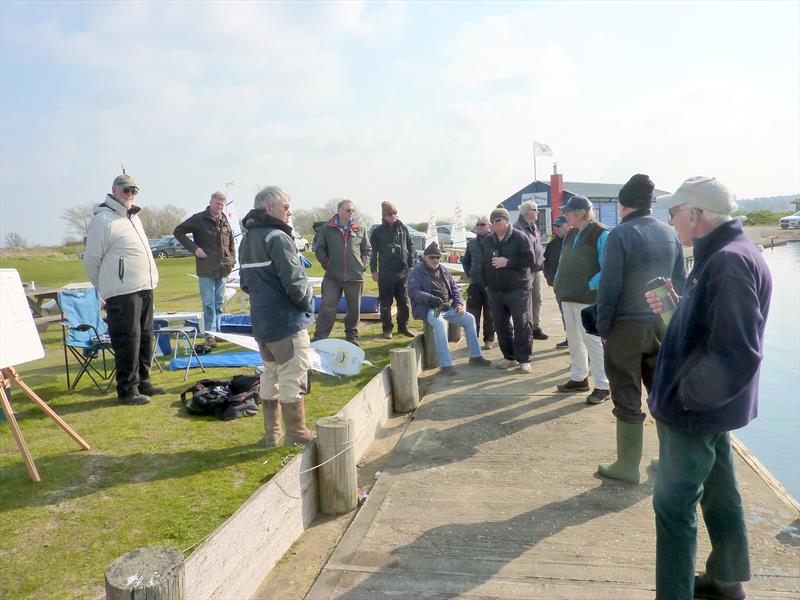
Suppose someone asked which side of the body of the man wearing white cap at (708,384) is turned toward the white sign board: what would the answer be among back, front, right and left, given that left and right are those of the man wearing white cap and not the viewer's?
front

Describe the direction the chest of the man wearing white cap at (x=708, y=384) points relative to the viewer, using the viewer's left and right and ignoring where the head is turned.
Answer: facing to the left of the viewer

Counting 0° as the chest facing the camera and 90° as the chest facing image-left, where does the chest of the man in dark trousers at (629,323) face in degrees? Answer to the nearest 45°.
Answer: approximately 135°

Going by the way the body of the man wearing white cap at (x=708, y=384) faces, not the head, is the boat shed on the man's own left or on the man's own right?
on the man's own right

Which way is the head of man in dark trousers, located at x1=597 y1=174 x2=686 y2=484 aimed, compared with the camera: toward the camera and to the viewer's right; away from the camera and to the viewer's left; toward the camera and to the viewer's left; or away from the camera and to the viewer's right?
away from the camera and to the viewer's left

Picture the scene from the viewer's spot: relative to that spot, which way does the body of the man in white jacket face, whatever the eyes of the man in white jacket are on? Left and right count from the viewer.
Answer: facing the viewer and to the right of the viewer

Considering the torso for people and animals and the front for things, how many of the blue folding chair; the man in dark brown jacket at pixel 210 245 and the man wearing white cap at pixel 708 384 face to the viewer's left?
1

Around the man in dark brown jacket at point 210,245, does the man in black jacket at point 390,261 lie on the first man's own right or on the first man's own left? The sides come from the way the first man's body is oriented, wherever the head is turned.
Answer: on the first man's own left

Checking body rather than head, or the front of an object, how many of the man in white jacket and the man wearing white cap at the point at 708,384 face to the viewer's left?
1

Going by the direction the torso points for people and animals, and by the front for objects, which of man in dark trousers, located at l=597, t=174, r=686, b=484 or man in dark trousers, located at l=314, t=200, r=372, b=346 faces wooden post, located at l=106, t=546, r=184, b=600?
man in dark trousers, located at l=314, t=200, r=372, b=346

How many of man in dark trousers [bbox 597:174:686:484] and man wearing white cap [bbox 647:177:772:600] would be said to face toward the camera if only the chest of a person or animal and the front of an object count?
0

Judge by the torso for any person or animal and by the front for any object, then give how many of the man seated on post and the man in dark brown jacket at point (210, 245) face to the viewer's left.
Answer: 0

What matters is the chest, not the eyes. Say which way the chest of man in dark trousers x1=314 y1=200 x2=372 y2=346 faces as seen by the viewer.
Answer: toward the camera

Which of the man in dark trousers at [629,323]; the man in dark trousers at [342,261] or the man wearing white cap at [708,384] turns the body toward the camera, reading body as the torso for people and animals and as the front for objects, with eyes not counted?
the man in dark trousers at [342,261]

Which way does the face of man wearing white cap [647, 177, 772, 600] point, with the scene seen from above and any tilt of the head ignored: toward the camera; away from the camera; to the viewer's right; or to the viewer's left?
to the viewer's left

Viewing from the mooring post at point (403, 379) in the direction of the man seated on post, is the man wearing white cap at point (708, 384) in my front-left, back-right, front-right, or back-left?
back-right

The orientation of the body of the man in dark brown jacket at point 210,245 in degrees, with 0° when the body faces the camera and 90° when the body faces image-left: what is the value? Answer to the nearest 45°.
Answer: approximately 315°
